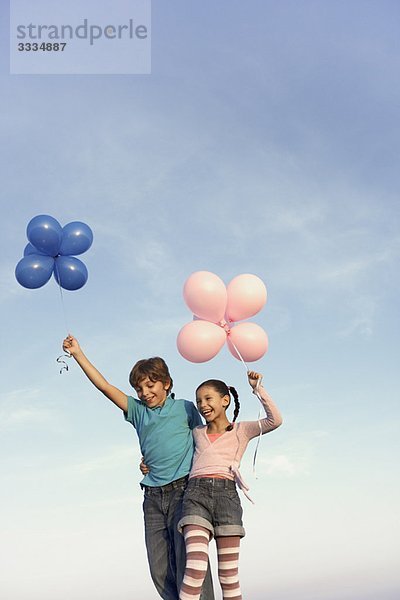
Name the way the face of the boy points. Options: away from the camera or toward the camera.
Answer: toward the camera

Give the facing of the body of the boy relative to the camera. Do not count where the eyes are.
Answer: toward the camera

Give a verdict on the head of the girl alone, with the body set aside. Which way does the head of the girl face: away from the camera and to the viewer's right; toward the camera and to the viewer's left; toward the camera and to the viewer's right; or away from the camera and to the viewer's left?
toward the camera and to the viewer's left
